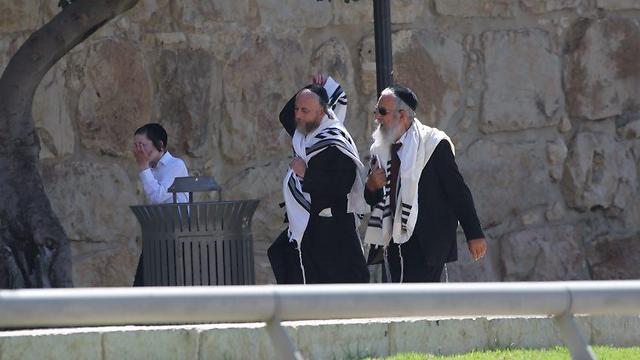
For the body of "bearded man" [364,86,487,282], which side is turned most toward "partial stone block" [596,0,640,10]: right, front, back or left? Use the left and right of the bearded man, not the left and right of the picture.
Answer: back

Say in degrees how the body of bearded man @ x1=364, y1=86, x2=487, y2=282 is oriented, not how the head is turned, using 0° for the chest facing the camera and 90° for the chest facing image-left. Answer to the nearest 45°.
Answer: approximately 45°

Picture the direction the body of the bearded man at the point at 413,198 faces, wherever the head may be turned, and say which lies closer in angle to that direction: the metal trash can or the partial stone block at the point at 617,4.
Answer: the metal trash can

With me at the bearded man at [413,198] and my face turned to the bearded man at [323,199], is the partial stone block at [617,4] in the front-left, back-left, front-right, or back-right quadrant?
back-right

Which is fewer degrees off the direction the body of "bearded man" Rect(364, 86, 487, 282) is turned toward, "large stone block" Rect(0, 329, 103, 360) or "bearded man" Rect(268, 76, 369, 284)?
the large stone block

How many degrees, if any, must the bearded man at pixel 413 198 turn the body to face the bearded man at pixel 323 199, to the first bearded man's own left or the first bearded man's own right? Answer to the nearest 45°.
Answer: approximately 45° to the first bearded man's own right
